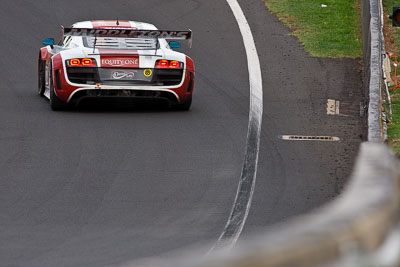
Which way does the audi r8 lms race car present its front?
away from the camera
